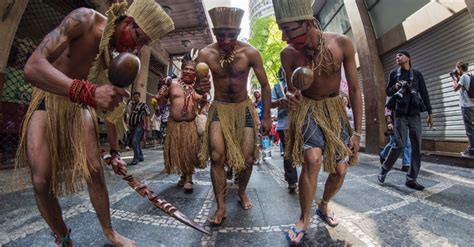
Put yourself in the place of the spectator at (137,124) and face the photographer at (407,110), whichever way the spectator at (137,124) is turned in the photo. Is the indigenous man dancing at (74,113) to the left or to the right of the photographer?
right

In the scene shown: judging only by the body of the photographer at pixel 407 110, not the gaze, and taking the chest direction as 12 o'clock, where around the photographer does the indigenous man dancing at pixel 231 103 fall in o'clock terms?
The indigenous man dancing is roughly at 1 o'clock from the photographer.

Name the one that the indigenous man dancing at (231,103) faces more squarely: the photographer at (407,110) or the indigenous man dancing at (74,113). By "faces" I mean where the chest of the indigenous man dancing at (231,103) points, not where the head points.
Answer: the indigenous man dancing

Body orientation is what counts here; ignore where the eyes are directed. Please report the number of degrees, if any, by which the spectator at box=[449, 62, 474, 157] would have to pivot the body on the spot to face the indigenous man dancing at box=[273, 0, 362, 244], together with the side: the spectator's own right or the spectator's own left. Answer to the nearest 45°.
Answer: approximately 90° to the spectator's own left

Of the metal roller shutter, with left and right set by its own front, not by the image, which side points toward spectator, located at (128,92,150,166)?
front

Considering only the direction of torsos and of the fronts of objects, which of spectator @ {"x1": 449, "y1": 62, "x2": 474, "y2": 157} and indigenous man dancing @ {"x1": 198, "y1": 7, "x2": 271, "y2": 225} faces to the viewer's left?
the spectator

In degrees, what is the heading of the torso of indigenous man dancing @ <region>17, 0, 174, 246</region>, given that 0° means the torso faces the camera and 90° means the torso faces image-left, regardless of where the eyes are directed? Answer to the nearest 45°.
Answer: approximately 315°

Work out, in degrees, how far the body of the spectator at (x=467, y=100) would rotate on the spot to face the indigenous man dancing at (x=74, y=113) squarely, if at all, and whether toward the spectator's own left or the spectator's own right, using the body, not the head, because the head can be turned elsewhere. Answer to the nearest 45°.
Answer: approximately 90° to the spectator's own left
